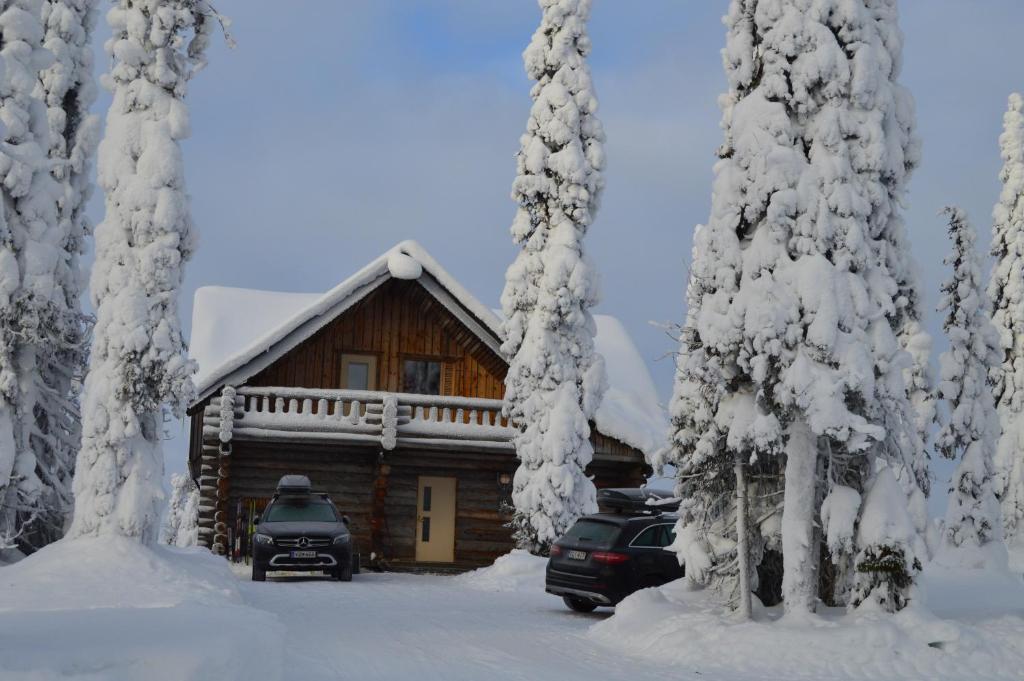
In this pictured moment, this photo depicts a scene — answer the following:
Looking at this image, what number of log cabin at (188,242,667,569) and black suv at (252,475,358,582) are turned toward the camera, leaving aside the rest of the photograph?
2

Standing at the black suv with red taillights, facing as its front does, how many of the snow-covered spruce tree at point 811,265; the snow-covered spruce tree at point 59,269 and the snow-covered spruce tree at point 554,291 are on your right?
1

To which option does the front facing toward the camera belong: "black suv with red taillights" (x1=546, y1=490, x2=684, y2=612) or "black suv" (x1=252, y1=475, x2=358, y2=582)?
the "black suv" (x1=252, y1=475, x2=358, y2=582)

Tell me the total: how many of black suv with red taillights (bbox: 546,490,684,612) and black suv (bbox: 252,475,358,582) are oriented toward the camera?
1

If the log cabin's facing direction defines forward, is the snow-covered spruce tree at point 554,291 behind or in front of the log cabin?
in front

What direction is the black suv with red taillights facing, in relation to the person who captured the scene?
facing away from the viewer and to the right of the viewer

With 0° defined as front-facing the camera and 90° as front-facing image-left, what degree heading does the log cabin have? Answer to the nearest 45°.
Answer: approximately 0°

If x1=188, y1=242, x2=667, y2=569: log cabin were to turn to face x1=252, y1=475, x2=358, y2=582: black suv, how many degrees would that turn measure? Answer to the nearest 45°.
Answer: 0° — it already faces it

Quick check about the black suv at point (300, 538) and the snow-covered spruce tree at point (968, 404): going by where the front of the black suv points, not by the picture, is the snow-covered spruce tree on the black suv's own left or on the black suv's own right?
on the black suv's own left

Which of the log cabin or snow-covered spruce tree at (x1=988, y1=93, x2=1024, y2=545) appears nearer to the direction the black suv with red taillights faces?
the snow-covered spruce tree

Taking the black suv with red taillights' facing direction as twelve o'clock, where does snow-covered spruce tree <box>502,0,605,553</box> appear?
The snow-covered spruce tree is roughly at 10 o'clock from the black suv with red taillights.

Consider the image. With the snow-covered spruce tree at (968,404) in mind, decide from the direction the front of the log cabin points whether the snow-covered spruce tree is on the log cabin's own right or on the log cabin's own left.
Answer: on the log cabin's own left

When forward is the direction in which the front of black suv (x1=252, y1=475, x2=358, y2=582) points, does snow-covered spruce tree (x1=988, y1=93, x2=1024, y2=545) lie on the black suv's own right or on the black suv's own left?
on the black suv's own left

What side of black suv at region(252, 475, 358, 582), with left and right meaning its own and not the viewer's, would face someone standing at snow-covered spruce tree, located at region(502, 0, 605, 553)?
left

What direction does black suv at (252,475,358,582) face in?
toward the camera
